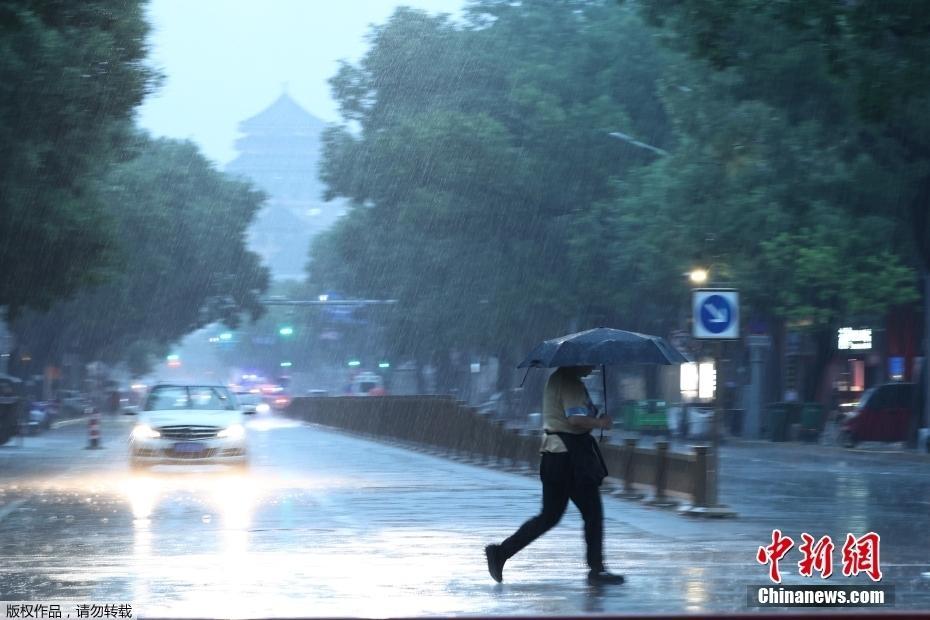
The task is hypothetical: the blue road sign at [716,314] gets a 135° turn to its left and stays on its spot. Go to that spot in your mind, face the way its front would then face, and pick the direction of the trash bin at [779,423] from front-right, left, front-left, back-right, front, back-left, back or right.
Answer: front-left

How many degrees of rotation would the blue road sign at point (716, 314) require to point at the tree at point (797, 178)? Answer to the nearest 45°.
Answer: approximately 180°

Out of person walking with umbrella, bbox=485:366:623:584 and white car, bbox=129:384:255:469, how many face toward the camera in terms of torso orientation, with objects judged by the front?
1

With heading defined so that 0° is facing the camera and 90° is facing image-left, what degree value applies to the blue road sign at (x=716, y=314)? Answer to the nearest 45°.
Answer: approximately 0°

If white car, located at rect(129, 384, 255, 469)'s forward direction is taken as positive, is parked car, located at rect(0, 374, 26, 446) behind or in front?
behind

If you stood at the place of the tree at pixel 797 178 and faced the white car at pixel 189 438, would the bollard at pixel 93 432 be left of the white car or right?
right

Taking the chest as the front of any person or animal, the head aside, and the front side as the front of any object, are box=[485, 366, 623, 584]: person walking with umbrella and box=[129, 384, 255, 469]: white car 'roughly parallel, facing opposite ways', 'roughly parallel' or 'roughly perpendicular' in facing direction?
roughly perpendicular

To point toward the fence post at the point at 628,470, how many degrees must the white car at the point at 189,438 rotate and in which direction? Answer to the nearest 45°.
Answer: approximately 45° to its left

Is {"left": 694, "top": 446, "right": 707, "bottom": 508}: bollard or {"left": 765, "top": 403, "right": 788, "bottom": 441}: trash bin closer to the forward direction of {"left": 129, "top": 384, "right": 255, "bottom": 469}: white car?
the bollard
